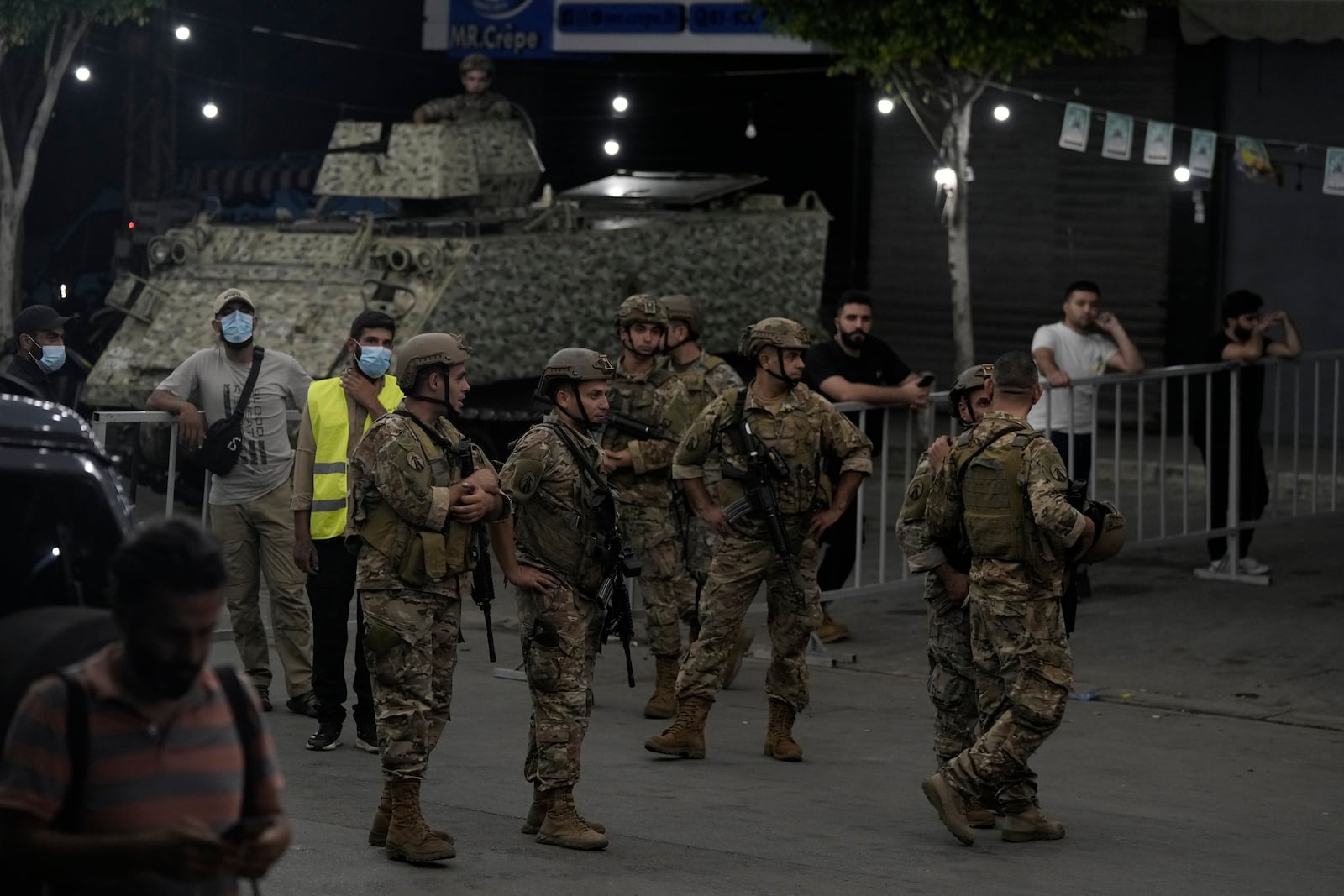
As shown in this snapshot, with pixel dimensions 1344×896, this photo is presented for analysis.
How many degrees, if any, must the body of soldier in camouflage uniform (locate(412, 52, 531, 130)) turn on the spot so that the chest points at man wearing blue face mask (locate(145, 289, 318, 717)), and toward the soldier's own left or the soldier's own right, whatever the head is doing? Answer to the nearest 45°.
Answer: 0° — they already face them

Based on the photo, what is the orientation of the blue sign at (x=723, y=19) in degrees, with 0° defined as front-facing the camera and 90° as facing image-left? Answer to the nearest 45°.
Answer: approximately 0°

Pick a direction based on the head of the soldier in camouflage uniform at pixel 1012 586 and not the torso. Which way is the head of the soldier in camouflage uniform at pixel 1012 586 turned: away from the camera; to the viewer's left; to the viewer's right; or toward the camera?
away from the camera

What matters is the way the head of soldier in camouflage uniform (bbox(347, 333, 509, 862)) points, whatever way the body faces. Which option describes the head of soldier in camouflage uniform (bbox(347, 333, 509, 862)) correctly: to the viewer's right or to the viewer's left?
to the viewer's right

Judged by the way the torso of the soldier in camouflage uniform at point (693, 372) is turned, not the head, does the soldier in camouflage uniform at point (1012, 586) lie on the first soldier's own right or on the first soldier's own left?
on the first soldier's own left

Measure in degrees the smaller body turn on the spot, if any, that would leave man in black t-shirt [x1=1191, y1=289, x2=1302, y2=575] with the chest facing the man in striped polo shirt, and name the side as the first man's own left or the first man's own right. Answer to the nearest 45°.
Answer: approximately 45° to the first man's own right

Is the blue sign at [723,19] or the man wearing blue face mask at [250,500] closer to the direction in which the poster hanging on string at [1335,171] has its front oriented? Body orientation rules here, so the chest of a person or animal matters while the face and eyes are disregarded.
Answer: the man wearing blue face mask

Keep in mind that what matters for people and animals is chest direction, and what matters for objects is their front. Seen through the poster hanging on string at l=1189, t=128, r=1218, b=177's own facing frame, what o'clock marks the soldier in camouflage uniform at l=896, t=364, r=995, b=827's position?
The soldier in camouflage uniform is roughly at 12 o'clock from the poster hanging on string.

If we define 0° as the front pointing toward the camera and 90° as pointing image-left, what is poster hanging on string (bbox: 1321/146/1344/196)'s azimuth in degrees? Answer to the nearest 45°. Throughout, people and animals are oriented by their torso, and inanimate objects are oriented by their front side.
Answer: approximately 0°
